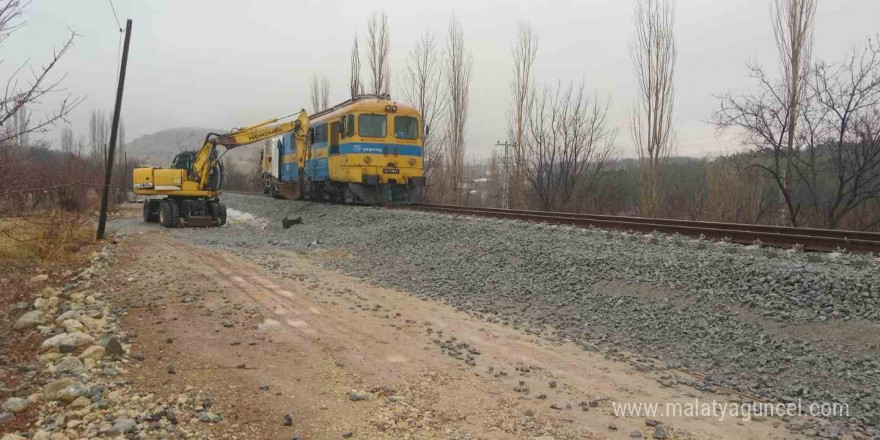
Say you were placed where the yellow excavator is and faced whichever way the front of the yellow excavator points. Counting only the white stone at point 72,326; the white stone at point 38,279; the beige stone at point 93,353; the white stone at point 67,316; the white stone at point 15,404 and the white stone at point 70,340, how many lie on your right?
6

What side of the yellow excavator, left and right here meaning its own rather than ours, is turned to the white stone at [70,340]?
right

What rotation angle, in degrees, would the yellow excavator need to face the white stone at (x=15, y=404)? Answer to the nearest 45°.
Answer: approximately 90° to its right

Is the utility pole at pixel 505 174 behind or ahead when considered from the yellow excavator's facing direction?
ahead

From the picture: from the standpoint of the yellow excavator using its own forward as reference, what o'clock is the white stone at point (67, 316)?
The white stone is roughly at 3 o'clock from the yellow excavator.

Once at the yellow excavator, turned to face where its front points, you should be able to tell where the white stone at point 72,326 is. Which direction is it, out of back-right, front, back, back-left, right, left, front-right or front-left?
right

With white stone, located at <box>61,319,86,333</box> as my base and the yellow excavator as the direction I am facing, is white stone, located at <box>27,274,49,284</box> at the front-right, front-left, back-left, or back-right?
front-left

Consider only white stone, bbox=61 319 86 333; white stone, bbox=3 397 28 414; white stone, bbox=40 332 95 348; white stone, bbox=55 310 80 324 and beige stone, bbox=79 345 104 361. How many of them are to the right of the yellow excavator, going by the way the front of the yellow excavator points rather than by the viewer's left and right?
5

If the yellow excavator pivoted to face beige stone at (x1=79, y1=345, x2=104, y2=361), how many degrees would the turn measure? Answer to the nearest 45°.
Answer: approximately 90° to its right

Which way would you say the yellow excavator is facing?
to the viewer's right

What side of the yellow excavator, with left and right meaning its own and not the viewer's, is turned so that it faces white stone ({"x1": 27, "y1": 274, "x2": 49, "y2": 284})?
right

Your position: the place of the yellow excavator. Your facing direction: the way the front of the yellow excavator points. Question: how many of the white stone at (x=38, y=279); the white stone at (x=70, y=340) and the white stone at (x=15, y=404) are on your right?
3

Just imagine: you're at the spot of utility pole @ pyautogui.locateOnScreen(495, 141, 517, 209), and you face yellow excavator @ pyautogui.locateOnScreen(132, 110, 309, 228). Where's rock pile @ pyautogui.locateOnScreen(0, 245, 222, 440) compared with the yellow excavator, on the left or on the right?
left

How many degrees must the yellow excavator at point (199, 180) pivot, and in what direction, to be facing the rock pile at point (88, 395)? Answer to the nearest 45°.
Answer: approximately 90° to its right

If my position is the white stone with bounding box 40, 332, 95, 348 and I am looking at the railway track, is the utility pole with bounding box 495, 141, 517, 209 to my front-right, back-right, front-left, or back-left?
front-left
